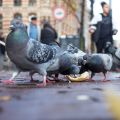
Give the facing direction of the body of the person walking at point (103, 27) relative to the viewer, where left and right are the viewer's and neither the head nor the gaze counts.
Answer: facing the viewer and to the right of the viewer

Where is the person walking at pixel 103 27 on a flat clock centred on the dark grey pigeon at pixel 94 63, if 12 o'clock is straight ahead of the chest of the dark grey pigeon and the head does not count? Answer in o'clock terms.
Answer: The person walking is roughly at 3 o'clock from the dark grey pigeon.

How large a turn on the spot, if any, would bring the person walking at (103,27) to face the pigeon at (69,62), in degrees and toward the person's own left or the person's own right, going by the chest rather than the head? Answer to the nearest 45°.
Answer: approximately 45° to the person's own right

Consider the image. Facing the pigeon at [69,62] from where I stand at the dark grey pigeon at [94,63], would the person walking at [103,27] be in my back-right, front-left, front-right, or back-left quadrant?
back-right

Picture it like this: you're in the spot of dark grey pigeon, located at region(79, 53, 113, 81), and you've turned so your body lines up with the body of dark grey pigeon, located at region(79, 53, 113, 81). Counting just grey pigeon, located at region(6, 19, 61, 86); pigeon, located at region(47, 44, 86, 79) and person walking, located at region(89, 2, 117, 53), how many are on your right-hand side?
1

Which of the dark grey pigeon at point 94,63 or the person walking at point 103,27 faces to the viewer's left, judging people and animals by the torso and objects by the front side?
the dark grey pigeon

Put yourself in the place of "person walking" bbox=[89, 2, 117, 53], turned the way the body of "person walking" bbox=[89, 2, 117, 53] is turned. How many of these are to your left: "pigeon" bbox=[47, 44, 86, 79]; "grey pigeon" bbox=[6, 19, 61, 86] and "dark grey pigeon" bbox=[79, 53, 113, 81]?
0

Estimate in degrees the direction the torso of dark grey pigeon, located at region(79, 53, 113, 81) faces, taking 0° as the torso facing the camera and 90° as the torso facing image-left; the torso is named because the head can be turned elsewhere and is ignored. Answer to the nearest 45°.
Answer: approximately 90°

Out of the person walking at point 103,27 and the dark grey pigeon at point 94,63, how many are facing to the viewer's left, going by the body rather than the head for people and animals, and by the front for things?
1

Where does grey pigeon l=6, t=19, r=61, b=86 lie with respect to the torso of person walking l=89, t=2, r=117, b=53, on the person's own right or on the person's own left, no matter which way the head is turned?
on the person's own right
